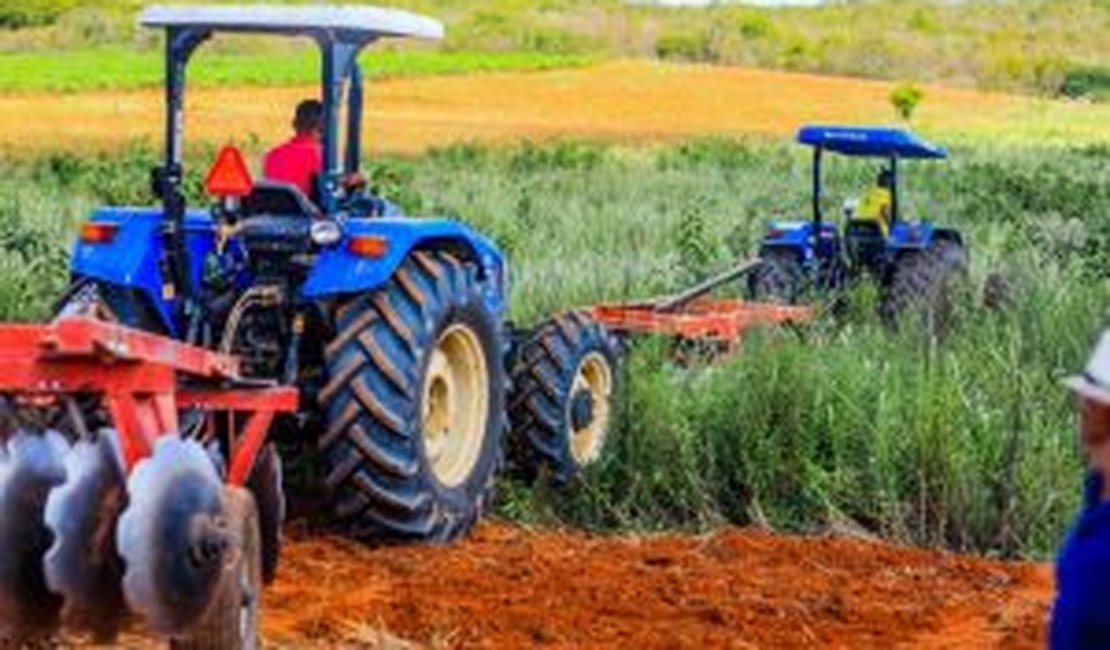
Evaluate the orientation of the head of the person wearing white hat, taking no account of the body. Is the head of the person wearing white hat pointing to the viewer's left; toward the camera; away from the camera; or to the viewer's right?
to the viewer's left

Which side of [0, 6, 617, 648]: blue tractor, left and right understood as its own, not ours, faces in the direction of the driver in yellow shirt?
front

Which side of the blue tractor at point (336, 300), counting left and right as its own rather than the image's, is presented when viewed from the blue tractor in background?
front

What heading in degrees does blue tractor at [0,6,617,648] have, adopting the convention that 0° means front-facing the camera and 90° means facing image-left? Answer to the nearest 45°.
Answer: approximately 225°
